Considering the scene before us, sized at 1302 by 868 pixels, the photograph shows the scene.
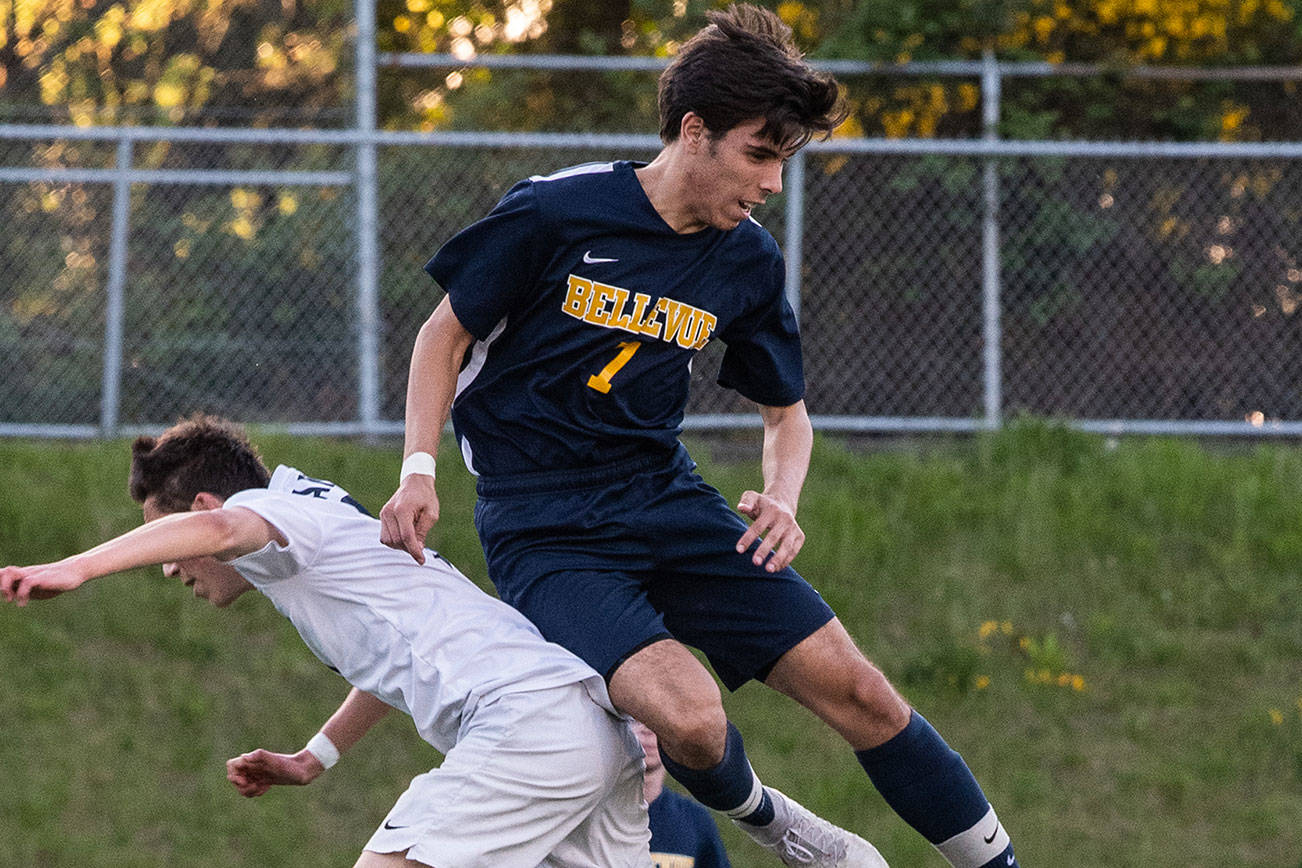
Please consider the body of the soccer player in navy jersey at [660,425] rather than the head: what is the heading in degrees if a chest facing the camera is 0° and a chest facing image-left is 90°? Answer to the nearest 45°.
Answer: approximately 315°
